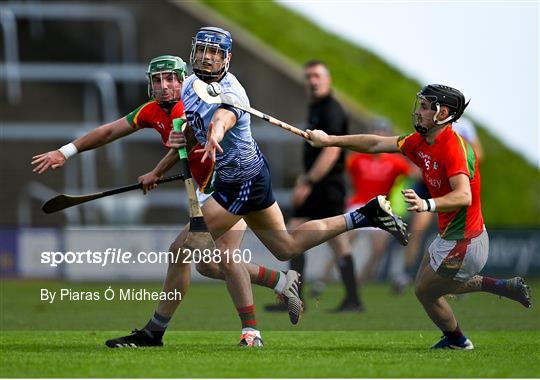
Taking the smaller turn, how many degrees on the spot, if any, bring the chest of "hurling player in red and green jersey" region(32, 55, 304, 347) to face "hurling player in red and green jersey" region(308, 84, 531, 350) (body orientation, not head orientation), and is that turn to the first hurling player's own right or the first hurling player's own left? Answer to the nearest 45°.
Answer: approximately 135° to the first hurling player's own left

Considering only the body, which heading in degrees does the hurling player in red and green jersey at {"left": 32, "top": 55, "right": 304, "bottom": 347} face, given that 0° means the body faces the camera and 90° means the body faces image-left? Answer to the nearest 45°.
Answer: approximately 45°

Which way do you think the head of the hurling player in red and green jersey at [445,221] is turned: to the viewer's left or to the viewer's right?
to the viewer's left
